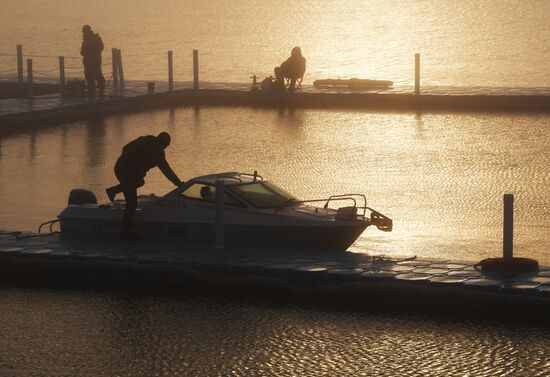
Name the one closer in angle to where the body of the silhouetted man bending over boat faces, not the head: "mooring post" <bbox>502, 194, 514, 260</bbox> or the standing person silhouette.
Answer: the mooring post

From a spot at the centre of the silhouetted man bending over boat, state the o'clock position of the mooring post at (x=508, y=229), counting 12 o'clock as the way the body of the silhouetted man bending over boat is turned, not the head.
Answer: The mooring post is roughly at 1 o'clock from the silhouetted man bending over boat.

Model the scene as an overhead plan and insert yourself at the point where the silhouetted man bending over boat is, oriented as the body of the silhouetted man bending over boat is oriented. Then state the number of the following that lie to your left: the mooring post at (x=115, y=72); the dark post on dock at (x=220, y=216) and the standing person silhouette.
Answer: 2

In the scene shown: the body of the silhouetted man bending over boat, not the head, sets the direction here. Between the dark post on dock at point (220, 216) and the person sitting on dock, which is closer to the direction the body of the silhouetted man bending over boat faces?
the dark post on dock

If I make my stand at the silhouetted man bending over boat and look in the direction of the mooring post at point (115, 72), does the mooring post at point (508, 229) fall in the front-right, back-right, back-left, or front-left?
back-right

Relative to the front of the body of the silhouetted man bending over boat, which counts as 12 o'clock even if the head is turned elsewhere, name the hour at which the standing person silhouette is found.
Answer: The standing person silhouette is roughly at 9 o'clock from the silhouetted man bending over boat.

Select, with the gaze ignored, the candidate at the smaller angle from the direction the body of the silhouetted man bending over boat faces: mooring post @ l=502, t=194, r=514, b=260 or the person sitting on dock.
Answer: the mooring post

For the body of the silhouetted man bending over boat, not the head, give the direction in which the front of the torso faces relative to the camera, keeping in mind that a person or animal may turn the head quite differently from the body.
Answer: to the viewer's right

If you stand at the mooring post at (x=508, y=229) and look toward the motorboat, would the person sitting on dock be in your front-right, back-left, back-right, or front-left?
front-right

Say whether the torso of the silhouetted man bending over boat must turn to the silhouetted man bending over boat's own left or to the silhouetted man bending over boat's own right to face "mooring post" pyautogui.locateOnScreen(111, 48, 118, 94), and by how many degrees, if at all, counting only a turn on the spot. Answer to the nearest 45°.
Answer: approximately 90° to the silhouetted man bending over boat's own left

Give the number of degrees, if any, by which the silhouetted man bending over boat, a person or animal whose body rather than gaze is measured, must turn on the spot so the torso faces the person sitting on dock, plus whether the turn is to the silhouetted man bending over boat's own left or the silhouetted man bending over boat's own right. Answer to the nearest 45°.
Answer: approximately 90° to the silhouetted man bending over boat's own left
